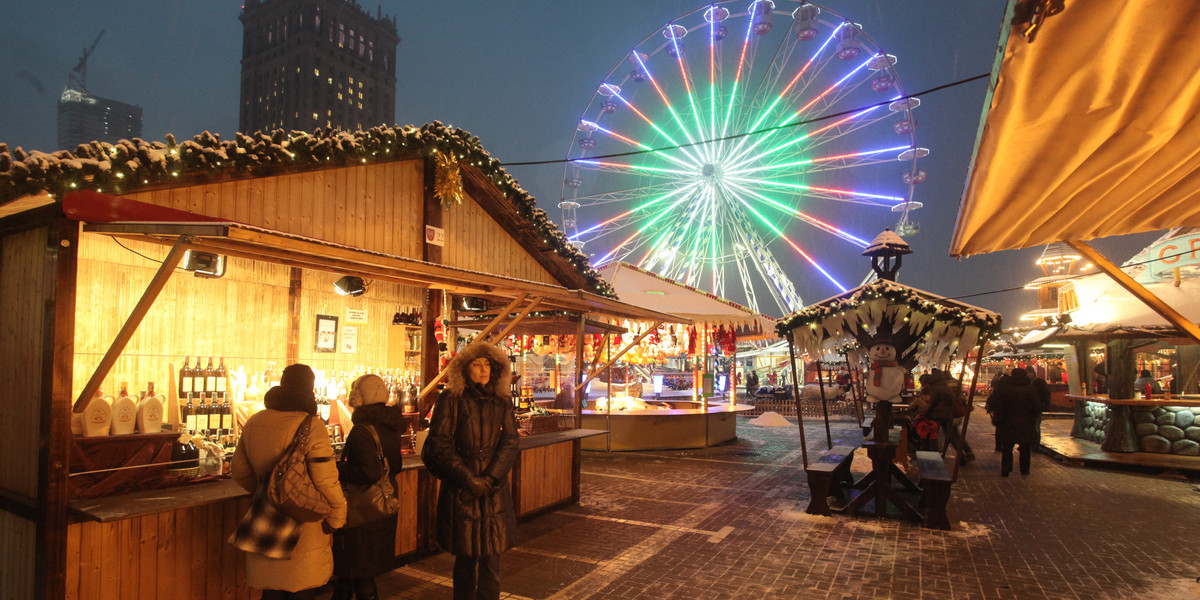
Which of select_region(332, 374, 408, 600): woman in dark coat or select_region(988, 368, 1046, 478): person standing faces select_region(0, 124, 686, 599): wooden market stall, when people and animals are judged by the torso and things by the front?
the woman in dark coat

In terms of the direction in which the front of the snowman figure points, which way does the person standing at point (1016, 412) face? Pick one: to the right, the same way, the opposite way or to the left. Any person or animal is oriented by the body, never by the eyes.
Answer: the opposite way

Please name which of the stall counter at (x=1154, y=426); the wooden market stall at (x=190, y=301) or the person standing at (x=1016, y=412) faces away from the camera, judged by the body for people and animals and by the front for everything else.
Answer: the person standing

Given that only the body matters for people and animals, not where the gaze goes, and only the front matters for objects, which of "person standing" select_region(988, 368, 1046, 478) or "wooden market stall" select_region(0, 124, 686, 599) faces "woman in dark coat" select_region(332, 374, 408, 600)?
the wooden market stall

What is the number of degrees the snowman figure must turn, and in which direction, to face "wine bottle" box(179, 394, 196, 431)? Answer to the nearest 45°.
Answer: approximately 45° to its right

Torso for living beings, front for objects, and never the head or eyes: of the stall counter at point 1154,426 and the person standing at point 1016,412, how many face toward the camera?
1

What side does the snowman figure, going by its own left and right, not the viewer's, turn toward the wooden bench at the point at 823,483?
front

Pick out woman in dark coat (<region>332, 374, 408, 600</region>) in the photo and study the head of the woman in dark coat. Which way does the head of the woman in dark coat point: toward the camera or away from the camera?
away from the camera

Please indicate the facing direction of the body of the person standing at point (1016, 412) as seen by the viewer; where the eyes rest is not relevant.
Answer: away from the camera

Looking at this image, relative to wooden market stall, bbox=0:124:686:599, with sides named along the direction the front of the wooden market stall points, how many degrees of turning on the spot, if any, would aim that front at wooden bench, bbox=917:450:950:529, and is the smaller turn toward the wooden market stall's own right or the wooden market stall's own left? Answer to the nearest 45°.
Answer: approximately 45° to the wooden market stall's own left

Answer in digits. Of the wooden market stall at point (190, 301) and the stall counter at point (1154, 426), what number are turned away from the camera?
0

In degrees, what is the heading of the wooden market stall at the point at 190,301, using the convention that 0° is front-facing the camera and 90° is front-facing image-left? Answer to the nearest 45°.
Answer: approximately 315°

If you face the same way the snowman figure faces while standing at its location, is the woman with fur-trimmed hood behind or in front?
in front
